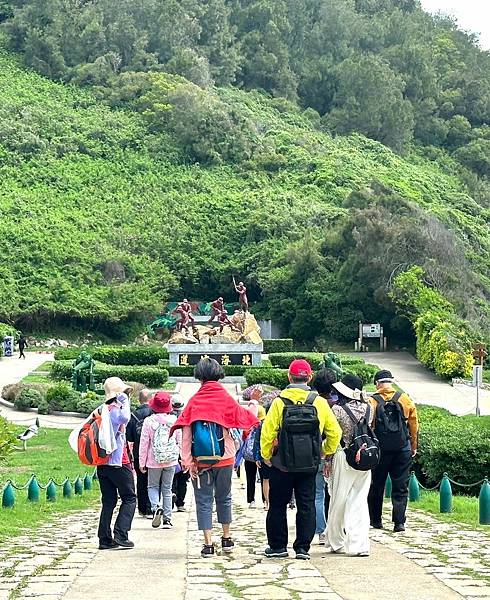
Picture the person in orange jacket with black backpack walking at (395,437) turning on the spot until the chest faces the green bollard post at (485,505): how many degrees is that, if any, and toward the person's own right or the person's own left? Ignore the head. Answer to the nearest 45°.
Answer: approximately 45° to the person's own right

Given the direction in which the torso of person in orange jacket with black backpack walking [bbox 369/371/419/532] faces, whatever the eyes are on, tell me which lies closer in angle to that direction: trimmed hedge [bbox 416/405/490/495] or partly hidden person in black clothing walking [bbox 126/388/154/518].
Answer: the trimmed hedge

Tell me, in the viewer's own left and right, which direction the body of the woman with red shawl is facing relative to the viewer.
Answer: facing away from the viewer

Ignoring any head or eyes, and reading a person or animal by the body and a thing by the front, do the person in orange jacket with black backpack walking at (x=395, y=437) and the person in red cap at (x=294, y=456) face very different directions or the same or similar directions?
same or similar directions

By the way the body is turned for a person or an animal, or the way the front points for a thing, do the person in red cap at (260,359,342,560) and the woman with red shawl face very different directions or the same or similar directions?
same or similar directions

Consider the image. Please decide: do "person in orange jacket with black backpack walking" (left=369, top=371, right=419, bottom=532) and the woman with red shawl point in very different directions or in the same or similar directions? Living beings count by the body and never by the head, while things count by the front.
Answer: same or similar directions

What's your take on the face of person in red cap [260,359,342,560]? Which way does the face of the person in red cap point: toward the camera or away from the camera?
away from the camera

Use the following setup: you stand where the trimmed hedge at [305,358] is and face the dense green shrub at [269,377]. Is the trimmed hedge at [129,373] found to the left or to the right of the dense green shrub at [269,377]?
right

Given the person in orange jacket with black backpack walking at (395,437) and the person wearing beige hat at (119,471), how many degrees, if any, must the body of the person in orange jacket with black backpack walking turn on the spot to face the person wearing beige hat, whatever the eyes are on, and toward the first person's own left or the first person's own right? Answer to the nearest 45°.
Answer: approximately 135° to the first person's own left

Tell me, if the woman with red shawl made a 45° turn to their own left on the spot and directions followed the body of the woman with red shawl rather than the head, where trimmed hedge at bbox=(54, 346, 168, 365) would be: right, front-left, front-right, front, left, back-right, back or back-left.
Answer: front-right

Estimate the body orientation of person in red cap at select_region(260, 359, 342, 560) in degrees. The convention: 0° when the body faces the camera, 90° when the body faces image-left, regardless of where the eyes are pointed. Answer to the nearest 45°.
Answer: approximately 180°

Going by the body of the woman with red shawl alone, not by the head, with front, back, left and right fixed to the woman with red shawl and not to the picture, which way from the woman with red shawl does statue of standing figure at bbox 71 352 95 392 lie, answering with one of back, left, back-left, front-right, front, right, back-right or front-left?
front

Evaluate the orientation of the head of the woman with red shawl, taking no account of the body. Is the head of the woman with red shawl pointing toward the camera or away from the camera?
away from the camera

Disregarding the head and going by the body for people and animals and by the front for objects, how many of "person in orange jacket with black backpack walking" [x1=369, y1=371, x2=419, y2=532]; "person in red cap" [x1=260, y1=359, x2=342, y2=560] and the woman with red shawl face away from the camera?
3

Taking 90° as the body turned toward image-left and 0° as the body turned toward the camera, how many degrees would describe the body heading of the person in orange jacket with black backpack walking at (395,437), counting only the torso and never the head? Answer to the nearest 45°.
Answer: approximately 180°

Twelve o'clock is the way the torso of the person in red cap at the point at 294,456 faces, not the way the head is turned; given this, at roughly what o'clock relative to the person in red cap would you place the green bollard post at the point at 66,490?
The green bollard post is roughly at 11 o'clock from the person in red cap.
